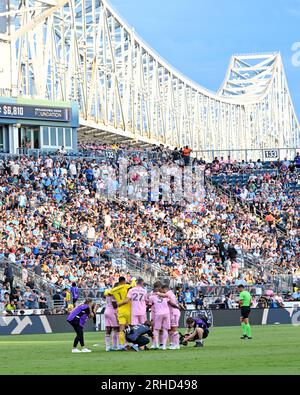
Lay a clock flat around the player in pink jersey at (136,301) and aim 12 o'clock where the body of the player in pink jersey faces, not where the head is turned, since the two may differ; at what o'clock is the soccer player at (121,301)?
The soccer player is roughly at 9 o'clock from the player in pink jersey.

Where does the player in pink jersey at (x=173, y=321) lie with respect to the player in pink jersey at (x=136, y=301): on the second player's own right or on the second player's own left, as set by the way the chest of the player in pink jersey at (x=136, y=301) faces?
on the second player's own right

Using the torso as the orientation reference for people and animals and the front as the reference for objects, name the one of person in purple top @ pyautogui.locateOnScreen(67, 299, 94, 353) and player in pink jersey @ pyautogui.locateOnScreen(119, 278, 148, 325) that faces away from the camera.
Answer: the player in pink jersey

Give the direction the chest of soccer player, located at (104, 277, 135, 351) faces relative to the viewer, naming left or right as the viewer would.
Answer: facing away from the viewer

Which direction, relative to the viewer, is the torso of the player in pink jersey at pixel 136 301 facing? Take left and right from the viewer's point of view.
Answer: facing away from the viewer

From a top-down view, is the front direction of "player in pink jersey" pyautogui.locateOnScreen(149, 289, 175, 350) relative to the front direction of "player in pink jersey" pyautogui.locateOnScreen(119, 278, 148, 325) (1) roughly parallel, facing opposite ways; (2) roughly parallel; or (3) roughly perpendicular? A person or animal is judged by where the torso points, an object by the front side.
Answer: roughly parallel

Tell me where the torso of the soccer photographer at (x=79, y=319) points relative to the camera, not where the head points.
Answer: to the viewer's right

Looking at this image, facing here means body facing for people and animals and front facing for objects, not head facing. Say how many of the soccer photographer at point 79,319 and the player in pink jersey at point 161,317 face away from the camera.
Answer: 1

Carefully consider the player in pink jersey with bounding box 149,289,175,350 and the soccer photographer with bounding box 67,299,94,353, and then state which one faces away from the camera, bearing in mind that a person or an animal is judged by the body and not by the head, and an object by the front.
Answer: the player in pink jersey

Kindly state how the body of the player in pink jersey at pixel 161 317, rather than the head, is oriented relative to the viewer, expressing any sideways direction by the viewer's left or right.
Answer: facing away from the viewer

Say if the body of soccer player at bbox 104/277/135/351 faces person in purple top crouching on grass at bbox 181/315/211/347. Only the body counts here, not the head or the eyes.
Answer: no

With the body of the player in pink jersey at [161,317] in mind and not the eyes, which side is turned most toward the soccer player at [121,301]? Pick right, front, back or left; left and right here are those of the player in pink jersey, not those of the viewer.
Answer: left
